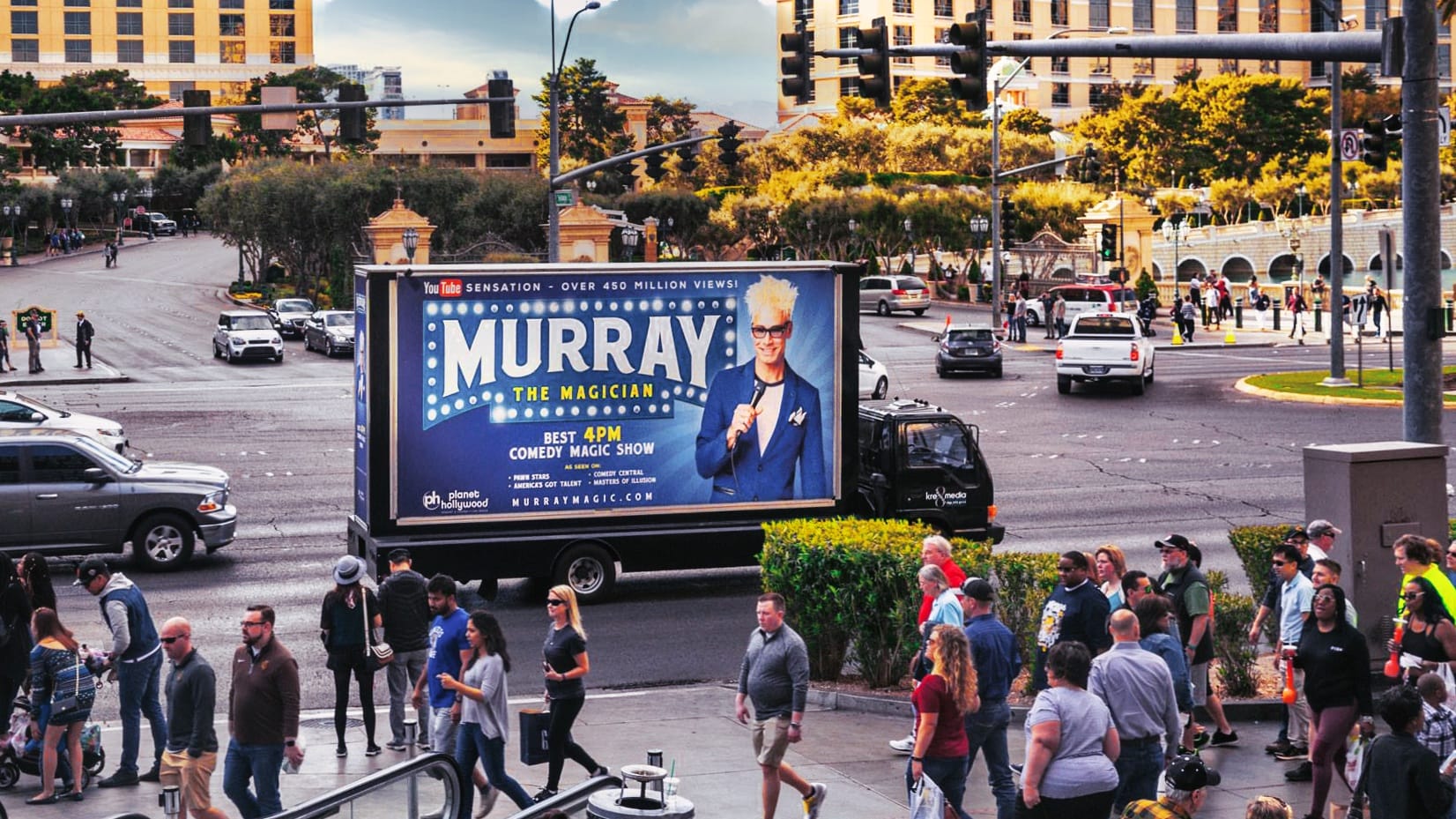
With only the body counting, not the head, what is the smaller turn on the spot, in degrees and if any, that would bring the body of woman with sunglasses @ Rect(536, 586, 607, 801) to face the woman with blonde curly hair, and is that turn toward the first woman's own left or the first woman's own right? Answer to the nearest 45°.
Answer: approximately 90° to the first woman's own left

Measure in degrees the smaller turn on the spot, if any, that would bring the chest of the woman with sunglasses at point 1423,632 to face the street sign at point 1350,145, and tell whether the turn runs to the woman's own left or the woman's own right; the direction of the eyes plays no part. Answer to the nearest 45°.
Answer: approximately 135° to the woman's own right

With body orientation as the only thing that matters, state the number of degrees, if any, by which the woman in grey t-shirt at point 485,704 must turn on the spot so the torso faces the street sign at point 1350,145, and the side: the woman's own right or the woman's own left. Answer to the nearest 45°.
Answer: approximately 135° to the woman's own right

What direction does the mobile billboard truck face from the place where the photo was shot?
facing to the right of the viewer

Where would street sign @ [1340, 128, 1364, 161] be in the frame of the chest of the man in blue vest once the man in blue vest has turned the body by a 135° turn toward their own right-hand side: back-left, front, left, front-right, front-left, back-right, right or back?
front

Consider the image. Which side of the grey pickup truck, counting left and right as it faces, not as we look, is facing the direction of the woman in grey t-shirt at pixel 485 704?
right

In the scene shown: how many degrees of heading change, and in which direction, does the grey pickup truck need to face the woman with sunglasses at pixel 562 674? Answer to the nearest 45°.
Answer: approximately 90° to its right

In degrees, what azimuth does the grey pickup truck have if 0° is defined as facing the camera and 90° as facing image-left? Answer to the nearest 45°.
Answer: approximately 270°

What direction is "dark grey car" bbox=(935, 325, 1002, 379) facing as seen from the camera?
away from the camera

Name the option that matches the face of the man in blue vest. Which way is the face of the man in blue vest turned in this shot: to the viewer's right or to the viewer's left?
to the viewer's left

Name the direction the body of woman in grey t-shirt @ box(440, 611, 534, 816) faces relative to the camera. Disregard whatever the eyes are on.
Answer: to the viewer's left

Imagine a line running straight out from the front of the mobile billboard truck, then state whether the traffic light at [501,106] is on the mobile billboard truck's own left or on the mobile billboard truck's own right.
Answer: on the mobile billboard truck's own left
